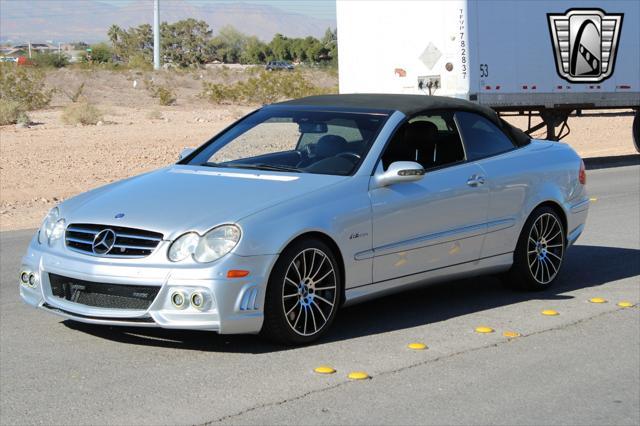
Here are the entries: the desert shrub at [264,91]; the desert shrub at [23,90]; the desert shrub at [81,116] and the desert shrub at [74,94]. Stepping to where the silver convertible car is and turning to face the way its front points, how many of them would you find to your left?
0

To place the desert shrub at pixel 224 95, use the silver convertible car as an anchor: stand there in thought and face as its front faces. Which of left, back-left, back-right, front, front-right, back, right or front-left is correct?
back-right

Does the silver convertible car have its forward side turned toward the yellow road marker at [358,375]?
no

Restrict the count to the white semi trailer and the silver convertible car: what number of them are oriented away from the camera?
0

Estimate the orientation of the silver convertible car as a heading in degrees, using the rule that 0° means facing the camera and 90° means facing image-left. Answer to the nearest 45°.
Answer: approximately 45°

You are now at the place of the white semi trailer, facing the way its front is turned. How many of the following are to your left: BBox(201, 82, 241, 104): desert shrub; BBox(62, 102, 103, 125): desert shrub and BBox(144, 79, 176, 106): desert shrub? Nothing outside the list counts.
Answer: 0

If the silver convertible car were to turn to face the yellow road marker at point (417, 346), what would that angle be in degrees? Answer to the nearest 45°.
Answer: approximately 90° to its left

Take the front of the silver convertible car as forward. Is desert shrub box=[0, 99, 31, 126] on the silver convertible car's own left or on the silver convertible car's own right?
on the silver convertible car's own right

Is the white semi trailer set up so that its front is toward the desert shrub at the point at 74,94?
no

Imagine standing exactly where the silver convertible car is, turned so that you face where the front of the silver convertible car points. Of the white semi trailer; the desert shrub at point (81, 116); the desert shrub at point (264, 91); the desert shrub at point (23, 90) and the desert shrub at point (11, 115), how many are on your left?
0

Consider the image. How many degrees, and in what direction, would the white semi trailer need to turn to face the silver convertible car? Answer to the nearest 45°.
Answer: approximately 45° to its left

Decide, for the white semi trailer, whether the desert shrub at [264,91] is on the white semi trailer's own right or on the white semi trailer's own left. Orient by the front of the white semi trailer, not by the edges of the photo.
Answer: on the white semi trailer's own right

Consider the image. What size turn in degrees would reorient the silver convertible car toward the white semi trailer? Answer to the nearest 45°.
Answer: approximately 135° to its right

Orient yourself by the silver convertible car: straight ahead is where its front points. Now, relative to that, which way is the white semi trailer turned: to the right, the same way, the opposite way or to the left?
the same way

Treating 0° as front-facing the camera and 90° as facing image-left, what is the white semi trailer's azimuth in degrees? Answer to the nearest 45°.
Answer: approximately 45°
